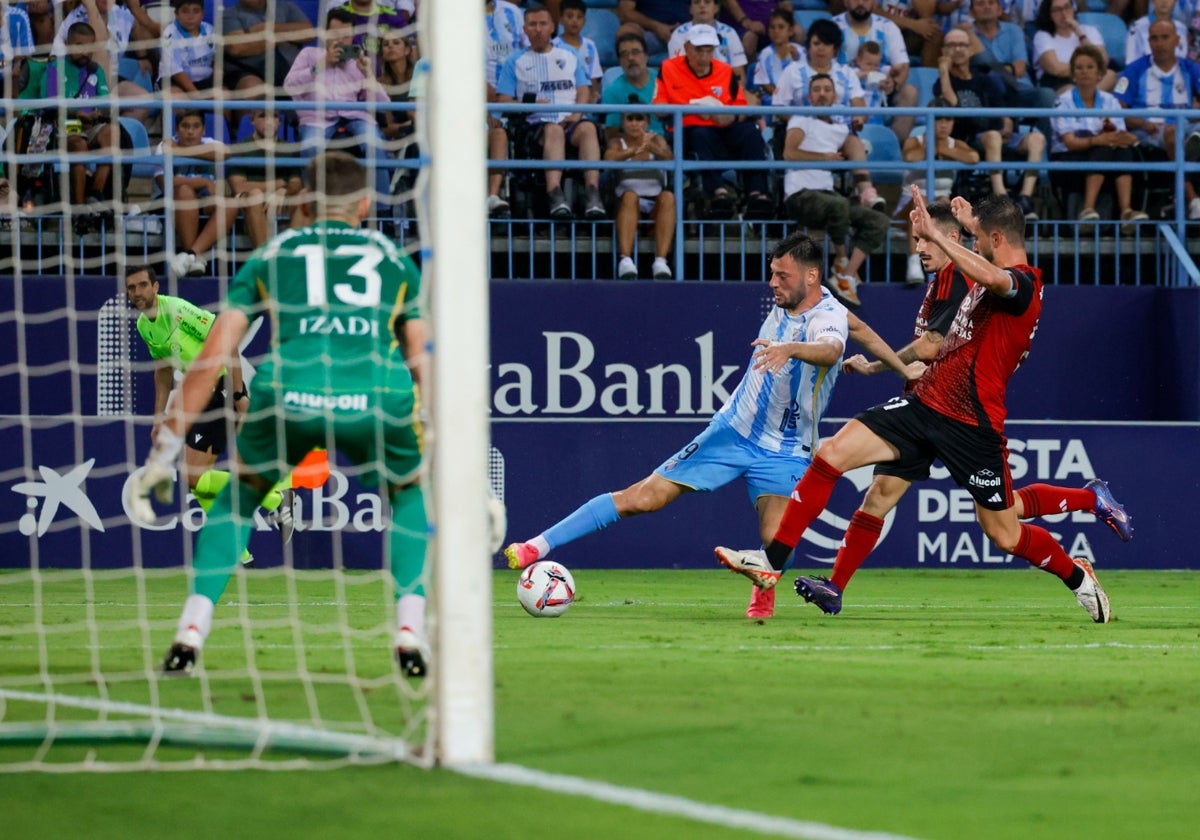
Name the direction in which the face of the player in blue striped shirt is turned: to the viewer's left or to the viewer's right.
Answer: to the viewer's left

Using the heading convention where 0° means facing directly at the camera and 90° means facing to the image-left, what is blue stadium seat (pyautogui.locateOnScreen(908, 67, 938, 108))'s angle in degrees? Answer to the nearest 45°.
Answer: approximately 0°

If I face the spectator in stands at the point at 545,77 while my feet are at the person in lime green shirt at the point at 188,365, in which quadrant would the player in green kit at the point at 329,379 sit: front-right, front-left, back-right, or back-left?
back-right

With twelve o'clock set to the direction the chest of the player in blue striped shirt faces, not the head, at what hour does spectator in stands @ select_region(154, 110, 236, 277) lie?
The spectator in stands is roughly at 3 o'clock from the player in blue striped shirt.

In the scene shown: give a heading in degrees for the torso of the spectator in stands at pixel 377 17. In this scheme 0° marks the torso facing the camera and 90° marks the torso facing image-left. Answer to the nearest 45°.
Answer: approximately 0°

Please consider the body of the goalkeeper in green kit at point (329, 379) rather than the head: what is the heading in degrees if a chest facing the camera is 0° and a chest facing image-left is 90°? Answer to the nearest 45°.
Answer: approximately 180°

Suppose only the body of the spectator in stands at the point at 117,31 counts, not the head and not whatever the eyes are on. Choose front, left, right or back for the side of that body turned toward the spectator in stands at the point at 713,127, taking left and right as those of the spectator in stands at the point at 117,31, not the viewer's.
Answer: left
